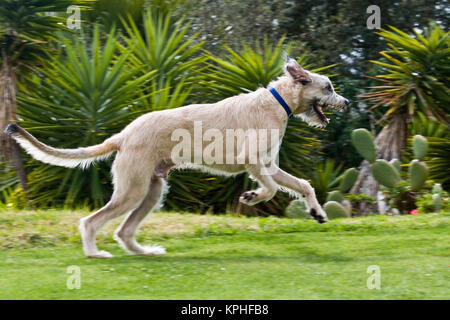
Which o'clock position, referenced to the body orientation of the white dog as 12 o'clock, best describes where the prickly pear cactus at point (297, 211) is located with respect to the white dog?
The prickly pear cactus is roughly at 10 o'clock from the white dog.

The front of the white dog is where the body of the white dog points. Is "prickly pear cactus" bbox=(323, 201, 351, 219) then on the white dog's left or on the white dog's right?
on the white dog's left

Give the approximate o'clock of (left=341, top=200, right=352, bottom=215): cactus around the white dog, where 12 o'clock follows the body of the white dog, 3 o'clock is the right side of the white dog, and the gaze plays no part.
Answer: The cactus is roughly at 10 o'clock from the white dog.

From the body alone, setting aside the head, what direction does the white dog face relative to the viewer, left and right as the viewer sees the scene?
facing to the right of the viewer

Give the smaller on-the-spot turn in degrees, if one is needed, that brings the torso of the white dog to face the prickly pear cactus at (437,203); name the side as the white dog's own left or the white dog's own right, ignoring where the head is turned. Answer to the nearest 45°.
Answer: approximately 45° to the white dog's own left
